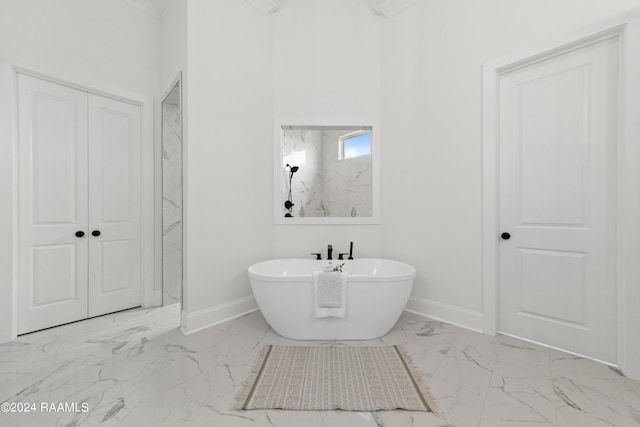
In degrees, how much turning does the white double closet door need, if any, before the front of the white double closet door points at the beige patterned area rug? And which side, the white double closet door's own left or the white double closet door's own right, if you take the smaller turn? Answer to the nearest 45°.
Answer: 0° — it already faces it

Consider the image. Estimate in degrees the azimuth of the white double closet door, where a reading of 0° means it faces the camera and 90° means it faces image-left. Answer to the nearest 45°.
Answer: approximately 315°

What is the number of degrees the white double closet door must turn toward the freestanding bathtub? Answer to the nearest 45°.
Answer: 0° — it already faces it

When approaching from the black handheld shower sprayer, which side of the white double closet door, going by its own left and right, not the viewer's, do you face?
front

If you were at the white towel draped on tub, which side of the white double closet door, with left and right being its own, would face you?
front

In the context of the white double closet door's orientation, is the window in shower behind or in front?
in front
